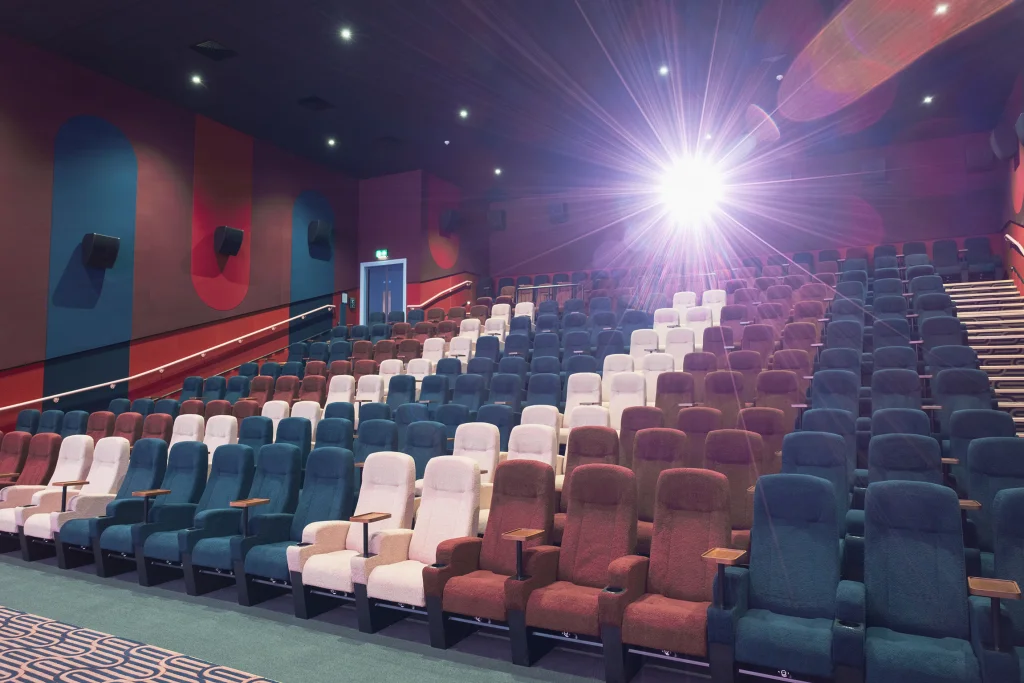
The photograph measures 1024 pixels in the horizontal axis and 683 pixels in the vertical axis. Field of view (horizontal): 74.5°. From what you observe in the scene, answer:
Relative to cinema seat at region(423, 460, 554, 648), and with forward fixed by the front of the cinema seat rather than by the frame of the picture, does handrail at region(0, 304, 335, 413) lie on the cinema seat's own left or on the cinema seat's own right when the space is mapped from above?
on the cinema seat's own right

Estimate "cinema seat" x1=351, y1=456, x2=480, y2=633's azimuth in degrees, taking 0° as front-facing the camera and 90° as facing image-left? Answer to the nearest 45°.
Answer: approximately 45°

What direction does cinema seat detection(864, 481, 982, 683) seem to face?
toward the camera

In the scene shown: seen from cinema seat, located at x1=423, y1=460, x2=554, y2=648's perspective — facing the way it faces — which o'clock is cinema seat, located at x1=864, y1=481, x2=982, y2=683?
cinema seat, located at x1=864, y1=481, x2=982, y2=683 is roughly at 8 o'clock from cinema seat, located at x1=423, y1=460, x2=554, y2=648.

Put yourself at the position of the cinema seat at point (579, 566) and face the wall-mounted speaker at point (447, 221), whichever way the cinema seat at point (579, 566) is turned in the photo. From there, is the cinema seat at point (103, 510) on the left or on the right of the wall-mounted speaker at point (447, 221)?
left

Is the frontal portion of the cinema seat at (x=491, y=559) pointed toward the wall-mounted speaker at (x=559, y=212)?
no

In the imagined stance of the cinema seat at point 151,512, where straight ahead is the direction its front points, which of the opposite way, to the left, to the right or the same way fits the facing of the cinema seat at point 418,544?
the same way

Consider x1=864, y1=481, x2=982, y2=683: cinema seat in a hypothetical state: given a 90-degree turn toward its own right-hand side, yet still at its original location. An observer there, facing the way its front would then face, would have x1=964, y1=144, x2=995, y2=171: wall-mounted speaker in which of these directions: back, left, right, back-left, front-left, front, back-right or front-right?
right

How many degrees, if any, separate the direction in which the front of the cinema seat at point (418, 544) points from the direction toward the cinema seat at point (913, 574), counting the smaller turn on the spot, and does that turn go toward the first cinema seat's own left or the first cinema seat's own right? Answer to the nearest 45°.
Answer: approximately 90° to the first cinema seat's own left

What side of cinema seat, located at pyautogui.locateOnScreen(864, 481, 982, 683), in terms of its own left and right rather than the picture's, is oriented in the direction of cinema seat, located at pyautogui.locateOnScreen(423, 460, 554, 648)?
right

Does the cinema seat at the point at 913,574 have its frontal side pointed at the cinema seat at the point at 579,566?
no

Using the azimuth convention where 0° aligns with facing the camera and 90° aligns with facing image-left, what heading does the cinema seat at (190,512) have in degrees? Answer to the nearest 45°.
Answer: approximately 45°

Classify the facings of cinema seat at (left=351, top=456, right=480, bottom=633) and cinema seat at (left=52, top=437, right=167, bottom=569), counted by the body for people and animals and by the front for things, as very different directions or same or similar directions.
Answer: same or similar directions

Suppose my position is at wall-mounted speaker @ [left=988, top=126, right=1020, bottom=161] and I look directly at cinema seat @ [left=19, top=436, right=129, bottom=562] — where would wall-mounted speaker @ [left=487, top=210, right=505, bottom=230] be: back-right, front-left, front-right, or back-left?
front-right

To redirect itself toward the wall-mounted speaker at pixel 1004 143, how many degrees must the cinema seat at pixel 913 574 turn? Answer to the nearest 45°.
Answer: approximately 180°
